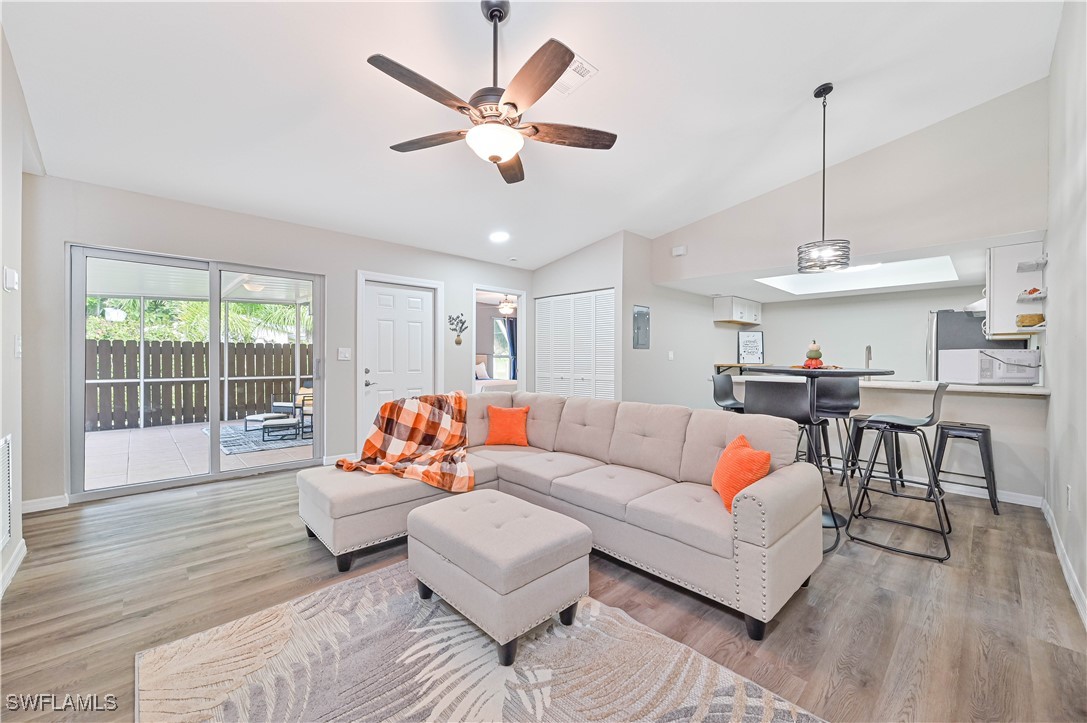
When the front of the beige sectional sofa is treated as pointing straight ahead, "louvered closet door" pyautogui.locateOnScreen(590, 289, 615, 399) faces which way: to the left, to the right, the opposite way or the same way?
the same way

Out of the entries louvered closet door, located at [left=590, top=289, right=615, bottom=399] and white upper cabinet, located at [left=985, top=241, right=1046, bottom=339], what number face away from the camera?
0

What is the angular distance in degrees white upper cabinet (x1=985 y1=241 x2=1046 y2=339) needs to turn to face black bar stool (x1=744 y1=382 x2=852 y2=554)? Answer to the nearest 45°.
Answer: approximately 45° to its left

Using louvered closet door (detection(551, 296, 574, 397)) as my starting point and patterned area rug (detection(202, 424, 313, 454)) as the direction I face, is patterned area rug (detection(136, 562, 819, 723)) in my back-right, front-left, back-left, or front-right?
front-left

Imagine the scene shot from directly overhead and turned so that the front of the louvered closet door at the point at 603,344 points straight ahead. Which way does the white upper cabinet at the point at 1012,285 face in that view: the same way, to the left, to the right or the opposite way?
to the right

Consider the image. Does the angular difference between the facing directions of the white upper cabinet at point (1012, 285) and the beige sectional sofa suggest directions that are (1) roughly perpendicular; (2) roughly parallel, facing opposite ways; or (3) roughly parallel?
roughly perpendicular

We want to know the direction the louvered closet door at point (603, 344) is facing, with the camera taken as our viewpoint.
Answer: facing the viewer and to the left of the viewer

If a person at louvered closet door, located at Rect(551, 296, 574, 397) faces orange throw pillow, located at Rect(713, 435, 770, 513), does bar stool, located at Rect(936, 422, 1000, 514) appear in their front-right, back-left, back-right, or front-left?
front-left

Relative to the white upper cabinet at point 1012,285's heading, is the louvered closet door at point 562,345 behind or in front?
in front

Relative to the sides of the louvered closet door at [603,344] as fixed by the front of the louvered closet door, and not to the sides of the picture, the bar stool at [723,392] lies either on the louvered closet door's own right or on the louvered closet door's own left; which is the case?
on the louvered closet door's own left

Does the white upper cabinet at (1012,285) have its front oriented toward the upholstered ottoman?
no

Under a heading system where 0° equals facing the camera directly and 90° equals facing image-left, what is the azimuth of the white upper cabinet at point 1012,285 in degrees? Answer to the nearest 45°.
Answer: approximately 90°

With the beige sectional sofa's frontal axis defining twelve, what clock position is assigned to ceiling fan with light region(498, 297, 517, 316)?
The ceiling fan with light is roughly at 4 o'clock from the beige sectional sofa.

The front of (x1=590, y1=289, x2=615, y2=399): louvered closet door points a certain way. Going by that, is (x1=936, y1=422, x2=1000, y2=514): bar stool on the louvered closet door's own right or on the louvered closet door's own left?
on the louvered closet door's own left

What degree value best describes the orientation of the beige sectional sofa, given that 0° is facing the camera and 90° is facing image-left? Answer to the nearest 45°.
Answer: approximately 45°

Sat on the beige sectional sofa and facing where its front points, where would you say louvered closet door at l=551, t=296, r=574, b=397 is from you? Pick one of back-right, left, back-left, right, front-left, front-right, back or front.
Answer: back-right

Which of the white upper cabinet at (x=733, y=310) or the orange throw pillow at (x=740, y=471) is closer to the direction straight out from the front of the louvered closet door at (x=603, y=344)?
the orange throw pillow
